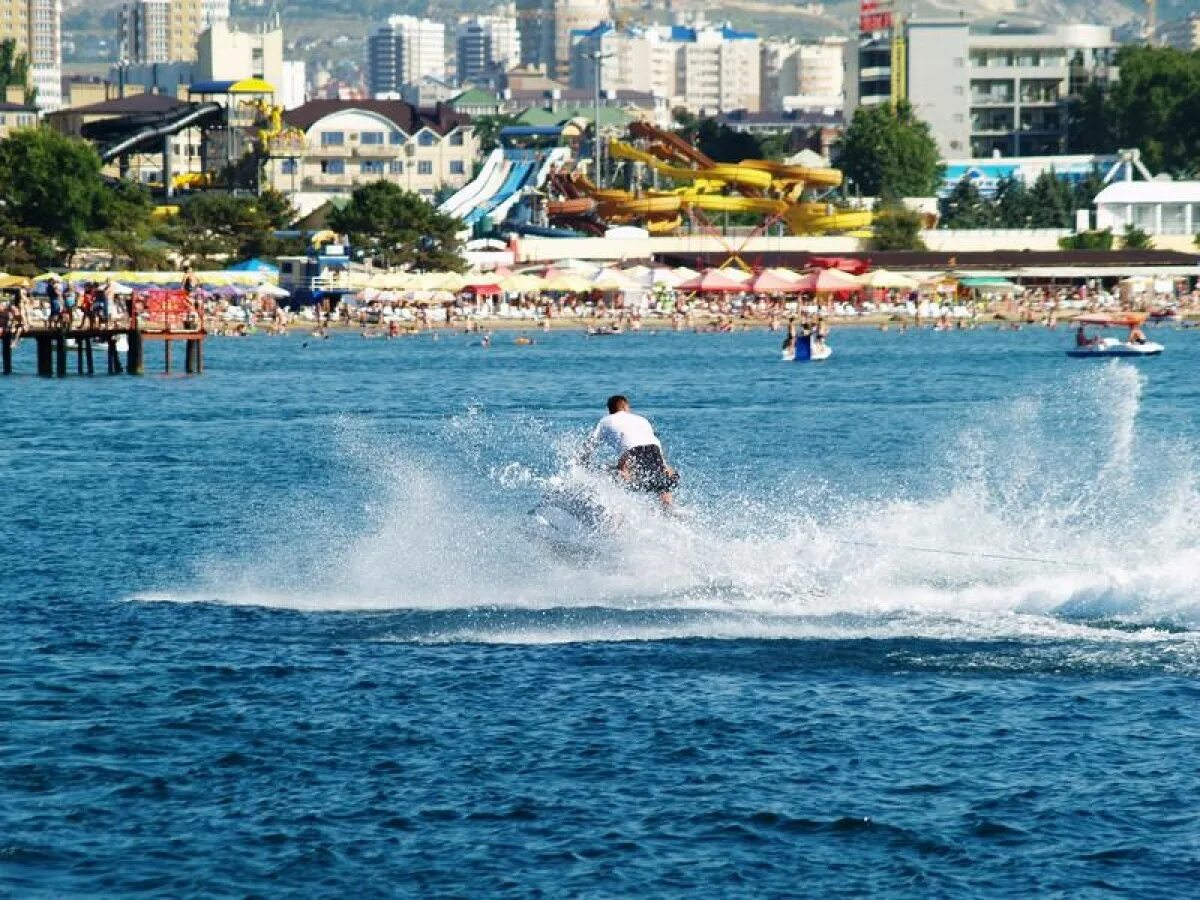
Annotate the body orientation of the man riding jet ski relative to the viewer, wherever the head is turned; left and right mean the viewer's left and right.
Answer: facing away from the viewer and to the left of the viewer
